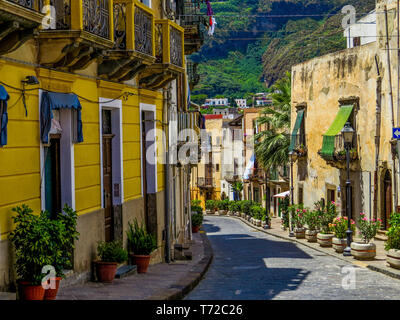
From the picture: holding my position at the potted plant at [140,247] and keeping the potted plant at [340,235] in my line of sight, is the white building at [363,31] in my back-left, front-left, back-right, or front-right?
front-left

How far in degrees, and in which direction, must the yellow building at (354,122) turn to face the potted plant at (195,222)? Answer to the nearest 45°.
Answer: approximately 90° to its right

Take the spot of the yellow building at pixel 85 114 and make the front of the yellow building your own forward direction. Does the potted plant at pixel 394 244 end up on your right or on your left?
on your left

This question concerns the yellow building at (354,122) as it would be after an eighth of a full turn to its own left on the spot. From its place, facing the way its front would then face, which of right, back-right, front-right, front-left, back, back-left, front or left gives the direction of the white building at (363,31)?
back

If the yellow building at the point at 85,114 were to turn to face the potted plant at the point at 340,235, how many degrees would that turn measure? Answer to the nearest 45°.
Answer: approximately 90° to its left

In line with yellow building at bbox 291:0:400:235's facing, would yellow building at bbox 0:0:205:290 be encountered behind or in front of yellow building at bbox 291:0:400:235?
in front

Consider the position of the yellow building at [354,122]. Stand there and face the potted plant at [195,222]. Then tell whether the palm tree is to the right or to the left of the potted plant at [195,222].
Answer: right

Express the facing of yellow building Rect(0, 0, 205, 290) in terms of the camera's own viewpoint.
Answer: facing the viewer and to the right of the viewer

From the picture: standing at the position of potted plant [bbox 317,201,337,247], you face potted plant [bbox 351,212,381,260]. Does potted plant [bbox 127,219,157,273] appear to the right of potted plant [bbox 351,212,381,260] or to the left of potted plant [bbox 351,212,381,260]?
right

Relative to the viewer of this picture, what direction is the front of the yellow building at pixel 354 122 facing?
facing the viewer and to the left of the viewer

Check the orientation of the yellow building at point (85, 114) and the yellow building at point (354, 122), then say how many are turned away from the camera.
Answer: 0

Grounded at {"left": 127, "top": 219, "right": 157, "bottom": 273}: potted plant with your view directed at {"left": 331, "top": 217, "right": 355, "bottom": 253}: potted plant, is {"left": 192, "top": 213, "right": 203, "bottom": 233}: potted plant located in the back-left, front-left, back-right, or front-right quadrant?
front-left

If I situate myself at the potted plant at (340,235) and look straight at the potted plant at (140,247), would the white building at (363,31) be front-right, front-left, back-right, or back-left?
back-right
